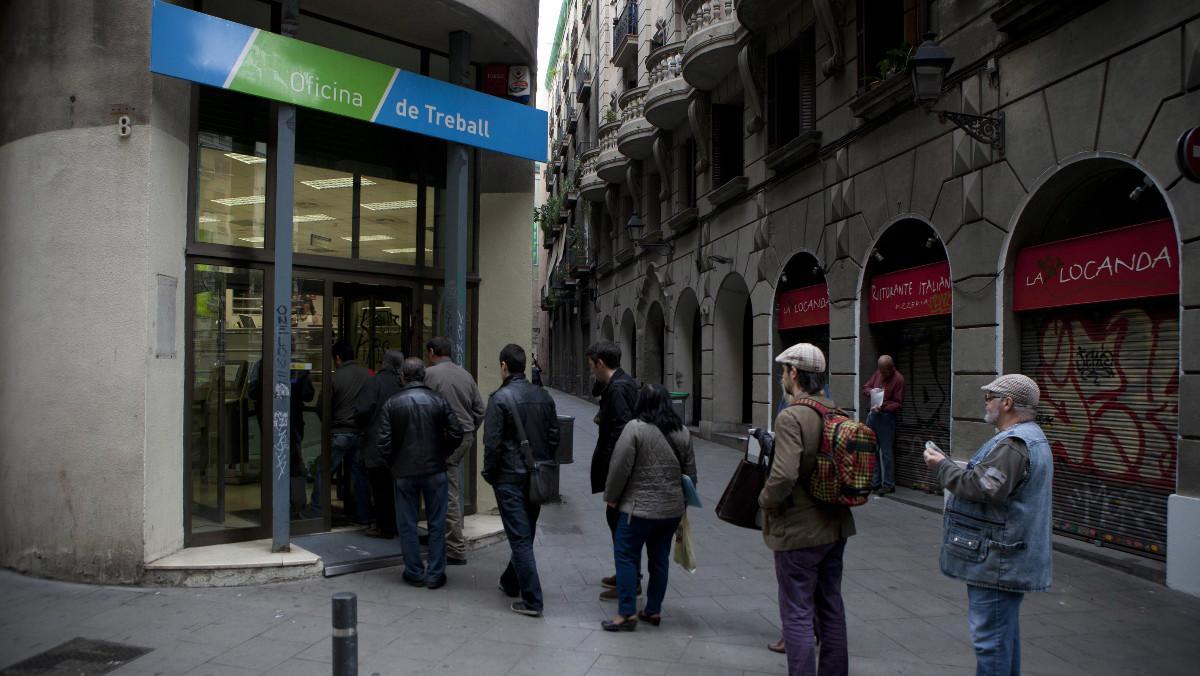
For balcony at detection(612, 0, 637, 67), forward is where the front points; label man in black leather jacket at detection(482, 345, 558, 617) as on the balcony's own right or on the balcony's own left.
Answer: on the balcony's own left

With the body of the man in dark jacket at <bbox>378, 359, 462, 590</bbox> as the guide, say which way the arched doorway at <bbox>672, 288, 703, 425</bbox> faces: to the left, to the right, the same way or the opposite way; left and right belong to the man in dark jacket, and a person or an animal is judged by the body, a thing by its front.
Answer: to the left

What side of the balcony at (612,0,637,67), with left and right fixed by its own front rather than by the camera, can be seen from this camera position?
left

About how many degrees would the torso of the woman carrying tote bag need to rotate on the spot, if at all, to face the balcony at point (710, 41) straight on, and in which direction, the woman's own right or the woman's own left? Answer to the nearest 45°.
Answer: approximately 45° to the woman's own right

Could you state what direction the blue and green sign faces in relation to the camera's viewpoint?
facing the viewer and to the right of the viewer

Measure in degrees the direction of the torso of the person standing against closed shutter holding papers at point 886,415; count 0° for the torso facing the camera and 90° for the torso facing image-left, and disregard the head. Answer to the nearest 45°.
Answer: approximately 45°

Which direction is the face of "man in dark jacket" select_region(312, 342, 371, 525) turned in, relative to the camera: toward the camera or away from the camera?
away from the camera

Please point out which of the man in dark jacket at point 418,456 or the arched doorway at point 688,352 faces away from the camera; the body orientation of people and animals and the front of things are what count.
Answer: the man in dark jacket

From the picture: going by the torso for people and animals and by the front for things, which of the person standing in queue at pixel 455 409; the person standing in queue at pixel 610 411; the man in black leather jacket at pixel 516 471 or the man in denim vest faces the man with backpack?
the man in denim vest

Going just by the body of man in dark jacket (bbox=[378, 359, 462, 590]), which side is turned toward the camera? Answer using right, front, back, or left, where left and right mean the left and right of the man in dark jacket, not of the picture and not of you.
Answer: back

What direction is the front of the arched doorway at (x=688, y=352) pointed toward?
to the viewer's left

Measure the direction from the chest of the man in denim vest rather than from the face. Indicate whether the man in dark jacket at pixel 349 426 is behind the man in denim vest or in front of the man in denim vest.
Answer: in front

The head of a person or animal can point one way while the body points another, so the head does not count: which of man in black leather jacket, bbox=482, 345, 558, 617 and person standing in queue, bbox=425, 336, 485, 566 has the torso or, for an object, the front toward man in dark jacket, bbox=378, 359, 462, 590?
the man in black leather jacket

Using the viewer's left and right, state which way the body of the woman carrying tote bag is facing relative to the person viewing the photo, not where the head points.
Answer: facing away from the viewer and to the left of the viewer

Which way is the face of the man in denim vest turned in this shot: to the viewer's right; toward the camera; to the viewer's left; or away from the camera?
to the viewer's left

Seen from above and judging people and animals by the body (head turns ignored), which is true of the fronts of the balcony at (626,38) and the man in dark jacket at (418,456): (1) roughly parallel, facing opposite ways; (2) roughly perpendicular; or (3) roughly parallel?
roughly perpendicular
